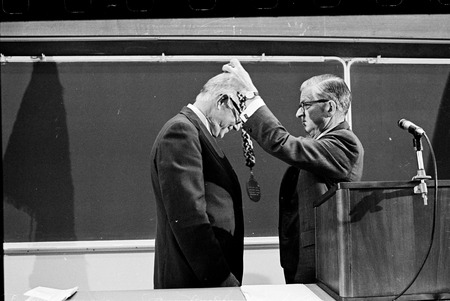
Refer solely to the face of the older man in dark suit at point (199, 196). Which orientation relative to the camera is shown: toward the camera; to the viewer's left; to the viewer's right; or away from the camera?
to the viewer's right

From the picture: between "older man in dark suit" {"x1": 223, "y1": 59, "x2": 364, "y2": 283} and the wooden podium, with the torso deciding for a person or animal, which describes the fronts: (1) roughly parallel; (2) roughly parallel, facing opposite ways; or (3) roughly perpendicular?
roughly perpendicular

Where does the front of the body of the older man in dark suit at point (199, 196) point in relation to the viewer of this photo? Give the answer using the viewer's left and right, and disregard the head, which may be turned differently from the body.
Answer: facing to the right of the viewer

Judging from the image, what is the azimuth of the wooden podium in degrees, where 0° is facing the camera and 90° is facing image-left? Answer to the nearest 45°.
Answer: approximately 0°

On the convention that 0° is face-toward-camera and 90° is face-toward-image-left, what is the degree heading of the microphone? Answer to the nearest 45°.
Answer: approximately 90°

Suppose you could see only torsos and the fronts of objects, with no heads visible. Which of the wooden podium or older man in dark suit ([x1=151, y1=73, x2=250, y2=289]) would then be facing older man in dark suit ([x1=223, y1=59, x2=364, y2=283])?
older man in dark suit ([x1=151, y1=73, x2=250, y2=289])

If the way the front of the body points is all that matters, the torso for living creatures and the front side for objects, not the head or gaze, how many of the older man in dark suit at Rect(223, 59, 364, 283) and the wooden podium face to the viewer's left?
1

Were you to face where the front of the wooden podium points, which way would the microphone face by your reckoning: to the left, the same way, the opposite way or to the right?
to the right

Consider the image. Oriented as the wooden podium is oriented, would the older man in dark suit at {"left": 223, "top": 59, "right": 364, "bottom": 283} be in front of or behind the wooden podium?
behind

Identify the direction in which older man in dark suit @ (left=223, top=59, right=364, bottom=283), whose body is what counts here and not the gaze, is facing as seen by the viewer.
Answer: to the viewer's left
